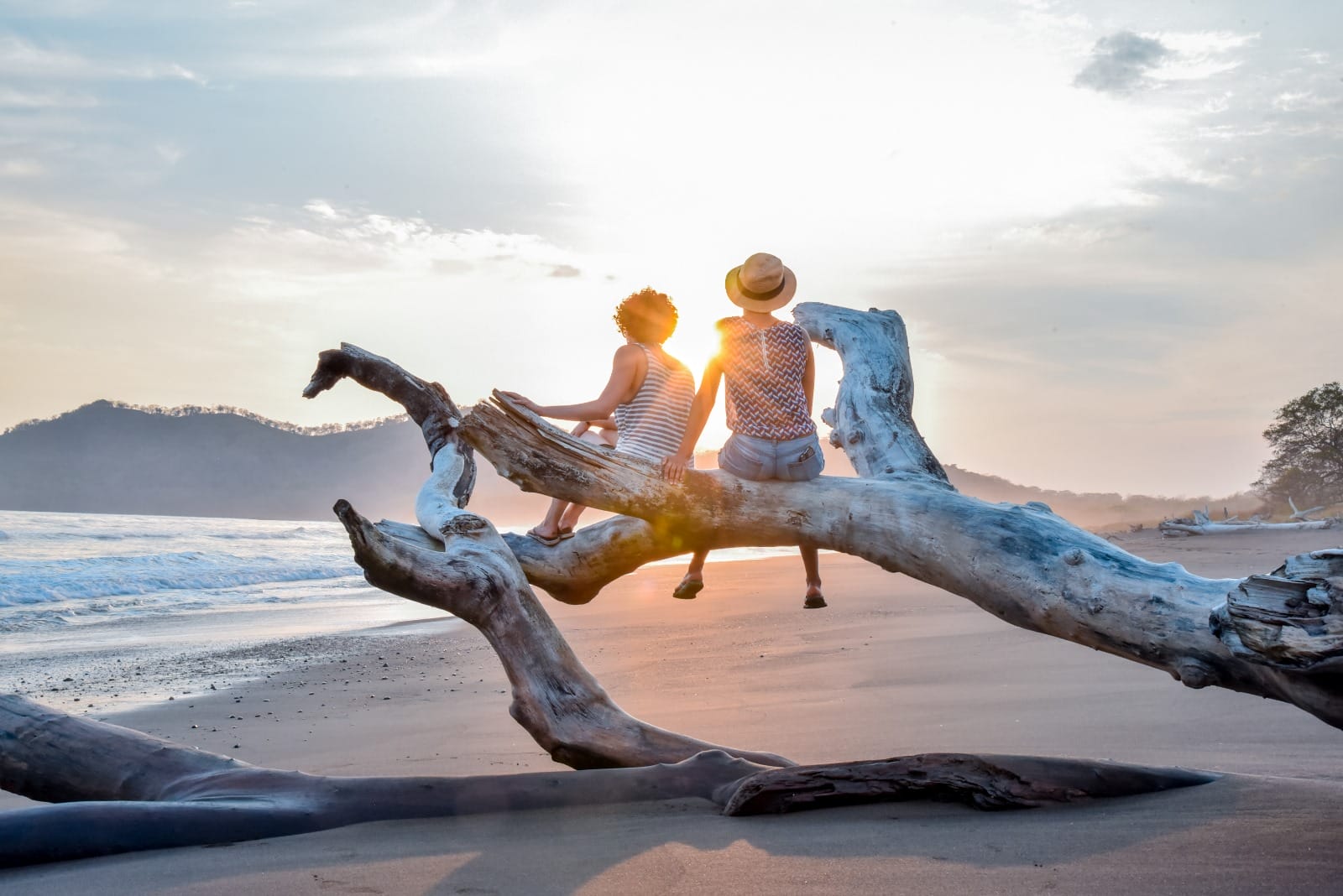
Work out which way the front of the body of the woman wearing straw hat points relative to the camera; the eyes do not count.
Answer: away from the camera

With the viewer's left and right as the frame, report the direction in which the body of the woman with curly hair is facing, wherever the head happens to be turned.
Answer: facing away from the viewer and to the left of the viewer

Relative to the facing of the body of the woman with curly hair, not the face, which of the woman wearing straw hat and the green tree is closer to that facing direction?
the green tree

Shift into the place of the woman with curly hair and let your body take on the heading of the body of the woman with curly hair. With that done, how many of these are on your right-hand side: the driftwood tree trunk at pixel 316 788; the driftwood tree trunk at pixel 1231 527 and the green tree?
2
